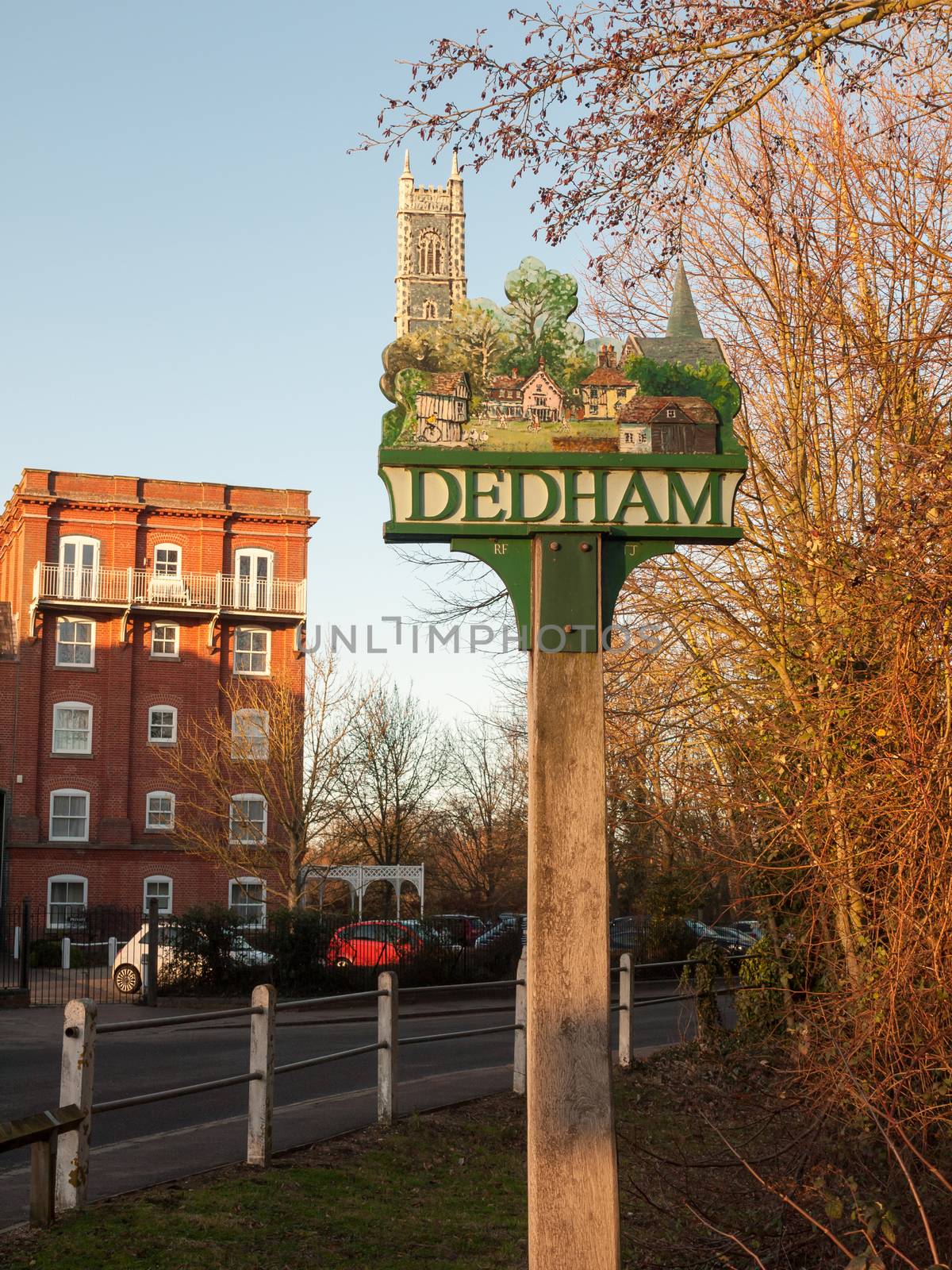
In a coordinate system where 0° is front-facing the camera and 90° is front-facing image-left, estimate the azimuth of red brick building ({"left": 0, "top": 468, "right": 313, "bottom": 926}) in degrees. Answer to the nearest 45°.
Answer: approximately 0°

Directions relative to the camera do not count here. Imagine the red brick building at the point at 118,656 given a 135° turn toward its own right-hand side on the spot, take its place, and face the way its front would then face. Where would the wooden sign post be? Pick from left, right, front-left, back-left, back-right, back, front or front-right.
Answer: back-left

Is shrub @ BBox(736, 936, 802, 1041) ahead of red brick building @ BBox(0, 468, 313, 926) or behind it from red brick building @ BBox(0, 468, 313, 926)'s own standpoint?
ahead
